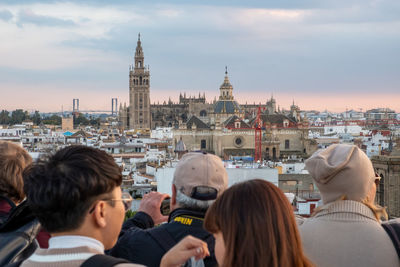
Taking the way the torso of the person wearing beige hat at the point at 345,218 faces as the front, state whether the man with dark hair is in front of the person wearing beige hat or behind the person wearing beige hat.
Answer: behind

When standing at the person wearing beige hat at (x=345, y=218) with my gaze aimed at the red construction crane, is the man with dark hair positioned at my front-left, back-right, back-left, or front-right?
back-left

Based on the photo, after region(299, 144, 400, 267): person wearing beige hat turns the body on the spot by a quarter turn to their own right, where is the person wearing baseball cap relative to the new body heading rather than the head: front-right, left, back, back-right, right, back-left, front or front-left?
back-right

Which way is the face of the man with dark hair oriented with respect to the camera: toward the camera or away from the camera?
away from the camera

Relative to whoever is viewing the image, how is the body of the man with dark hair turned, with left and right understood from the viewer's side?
facing away from the viewer and to the right of the viewer

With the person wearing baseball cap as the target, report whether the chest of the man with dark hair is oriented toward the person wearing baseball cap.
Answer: yes

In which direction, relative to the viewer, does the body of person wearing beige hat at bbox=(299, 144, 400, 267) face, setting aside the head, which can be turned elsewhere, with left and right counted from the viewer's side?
facing away from the viewer and to the right of the viewer
